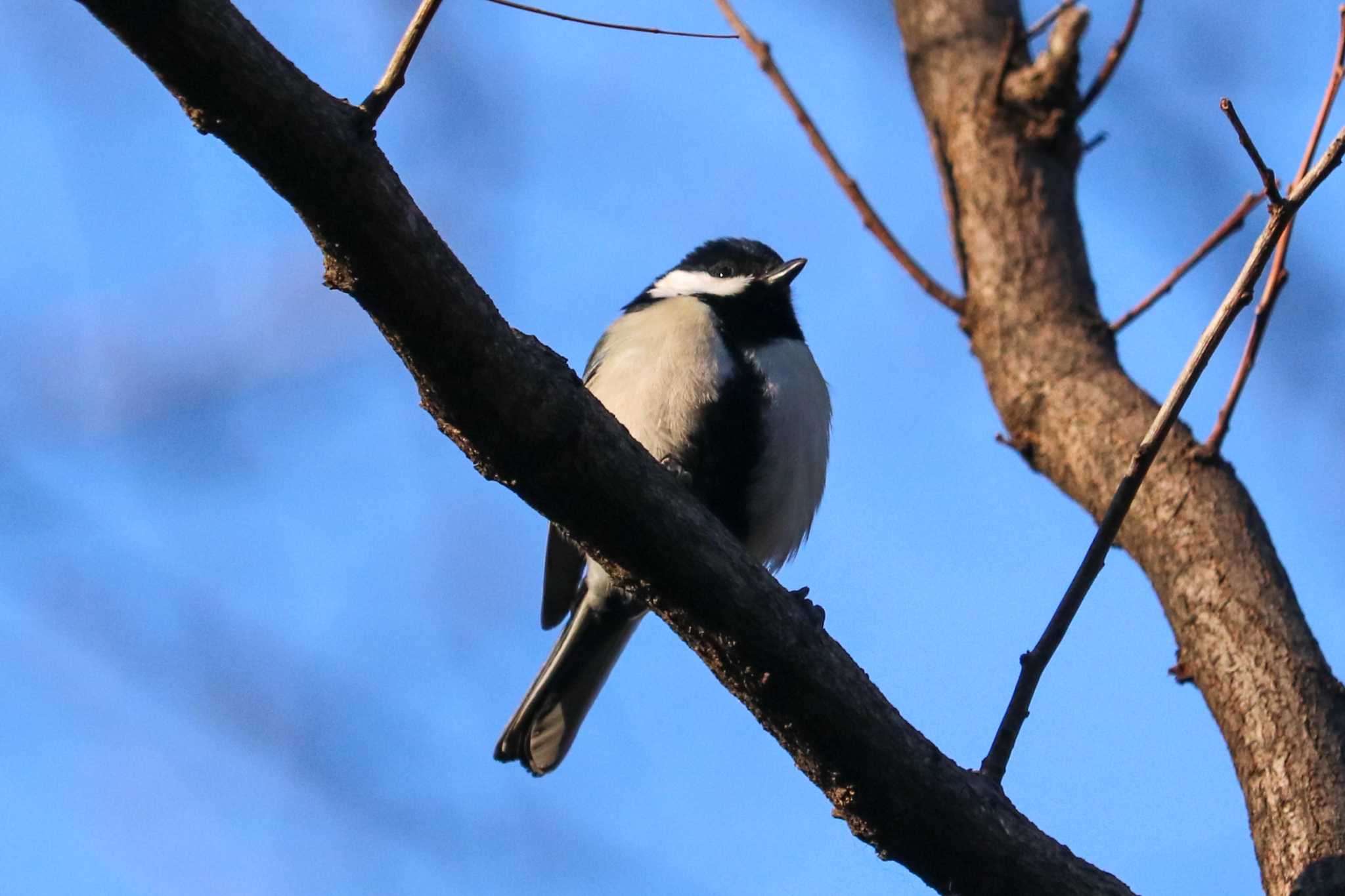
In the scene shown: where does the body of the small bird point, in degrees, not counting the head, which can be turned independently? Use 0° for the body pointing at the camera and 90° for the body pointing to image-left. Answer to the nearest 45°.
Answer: approximately 315°

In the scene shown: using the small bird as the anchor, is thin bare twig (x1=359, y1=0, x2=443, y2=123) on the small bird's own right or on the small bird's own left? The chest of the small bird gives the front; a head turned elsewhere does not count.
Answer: on the small bird's own right
